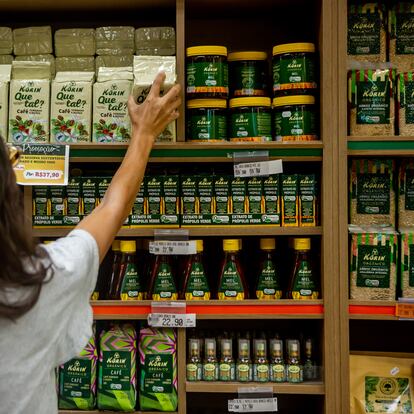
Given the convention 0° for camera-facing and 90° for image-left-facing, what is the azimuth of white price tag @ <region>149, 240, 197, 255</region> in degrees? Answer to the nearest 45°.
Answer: approximately 0°

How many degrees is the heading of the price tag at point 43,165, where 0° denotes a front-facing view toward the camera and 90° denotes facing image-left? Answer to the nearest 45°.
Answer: approximately 0°
